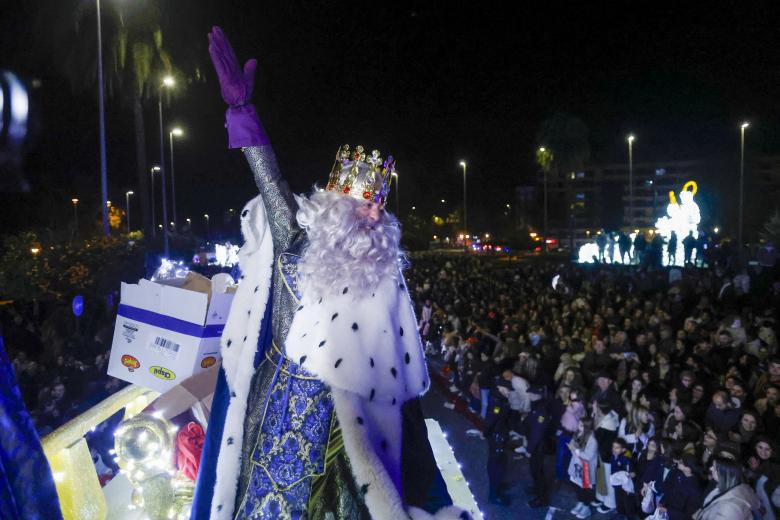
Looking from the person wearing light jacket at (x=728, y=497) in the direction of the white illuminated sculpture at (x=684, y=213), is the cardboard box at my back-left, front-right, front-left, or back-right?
back-left

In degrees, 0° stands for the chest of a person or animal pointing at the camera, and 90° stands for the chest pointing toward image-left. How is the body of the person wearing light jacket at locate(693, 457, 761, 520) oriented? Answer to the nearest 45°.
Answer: approximately 90°

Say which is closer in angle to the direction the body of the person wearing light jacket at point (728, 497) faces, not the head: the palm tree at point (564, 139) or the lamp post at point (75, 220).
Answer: the lamp post

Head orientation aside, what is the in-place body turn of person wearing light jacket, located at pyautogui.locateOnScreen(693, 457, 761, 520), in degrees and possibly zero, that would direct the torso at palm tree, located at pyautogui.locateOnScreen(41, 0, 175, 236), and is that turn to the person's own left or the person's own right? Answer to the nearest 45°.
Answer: approximately 45° to the person's own right

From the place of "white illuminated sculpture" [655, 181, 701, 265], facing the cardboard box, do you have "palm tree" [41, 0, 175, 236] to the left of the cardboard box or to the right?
right

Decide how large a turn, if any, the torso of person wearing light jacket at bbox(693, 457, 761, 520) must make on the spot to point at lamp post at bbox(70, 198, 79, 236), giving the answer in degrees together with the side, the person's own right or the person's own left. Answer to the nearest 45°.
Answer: approximately 45° to the person's own right
